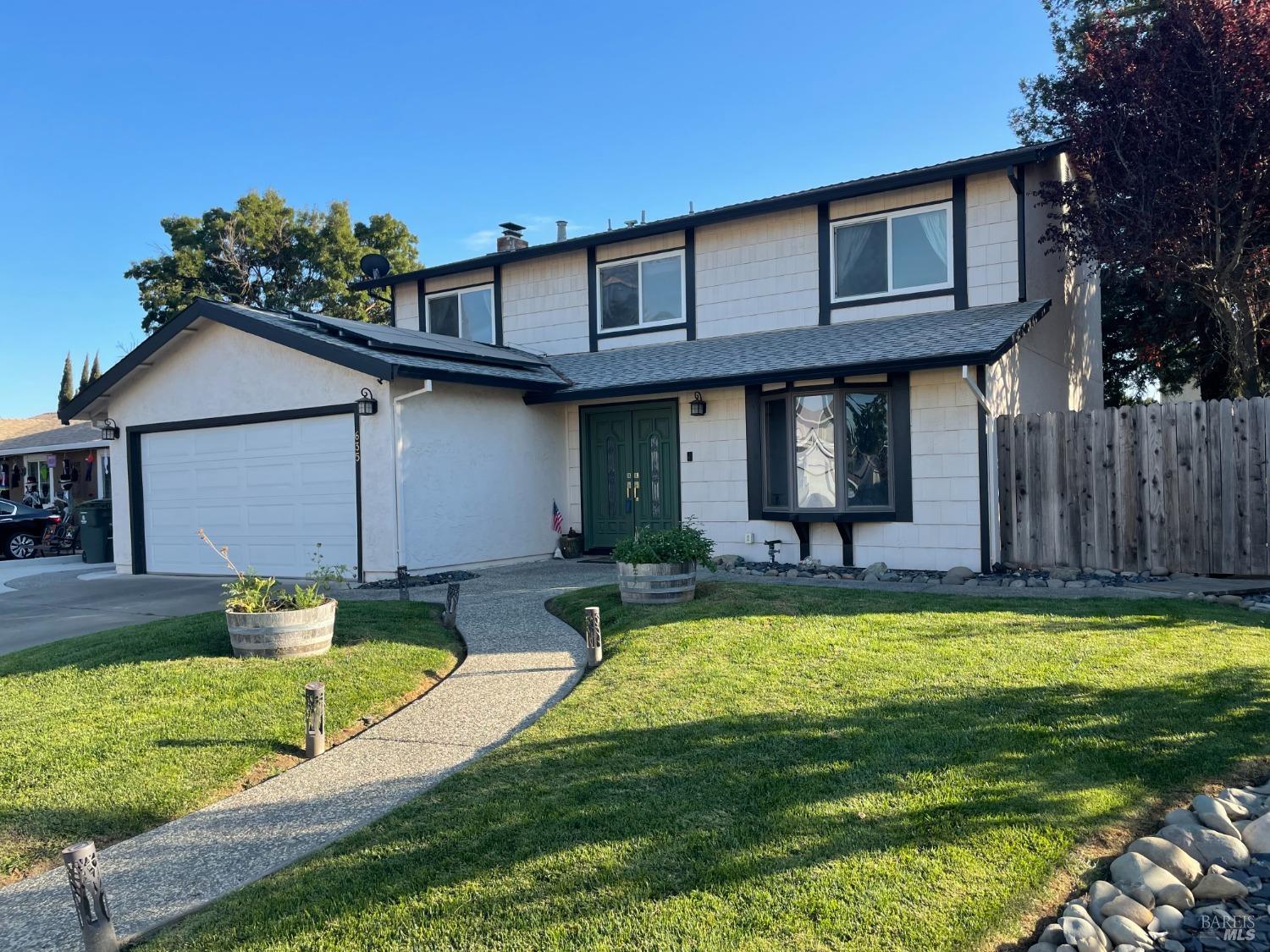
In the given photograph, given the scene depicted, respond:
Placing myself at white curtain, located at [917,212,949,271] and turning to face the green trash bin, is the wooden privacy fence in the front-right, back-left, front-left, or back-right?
back-left

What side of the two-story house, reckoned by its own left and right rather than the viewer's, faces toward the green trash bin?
right

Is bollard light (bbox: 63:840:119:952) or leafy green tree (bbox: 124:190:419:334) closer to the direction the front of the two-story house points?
the bollard light

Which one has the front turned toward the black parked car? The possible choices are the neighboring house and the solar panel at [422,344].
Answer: the neighboring house

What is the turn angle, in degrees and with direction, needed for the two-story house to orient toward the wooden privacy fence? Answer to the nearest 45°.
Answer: approximately 90° to its left

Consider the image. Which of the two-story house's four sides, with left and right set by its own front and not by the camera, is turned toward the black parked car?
right

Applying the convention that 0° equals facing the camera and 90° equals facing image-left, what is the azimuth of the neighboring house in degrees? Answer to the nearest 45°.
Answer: approximately 0°

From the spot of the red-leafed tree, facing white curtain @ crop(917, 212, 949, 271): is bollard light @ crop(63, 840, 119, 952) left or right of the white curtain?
left

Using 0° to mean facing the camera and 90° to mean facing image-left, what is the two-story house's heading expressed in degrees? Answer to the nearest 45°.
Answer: approximately 45°
